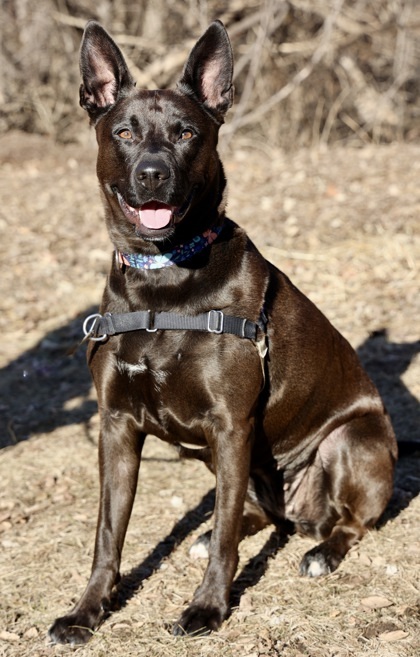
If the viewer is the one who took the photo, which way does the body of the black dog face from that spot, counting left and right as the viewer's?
facing the viewer and to the left of the viewer

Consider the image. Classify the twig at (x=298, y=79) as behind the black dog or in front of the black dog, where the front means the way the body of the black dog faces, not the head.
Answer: behind
